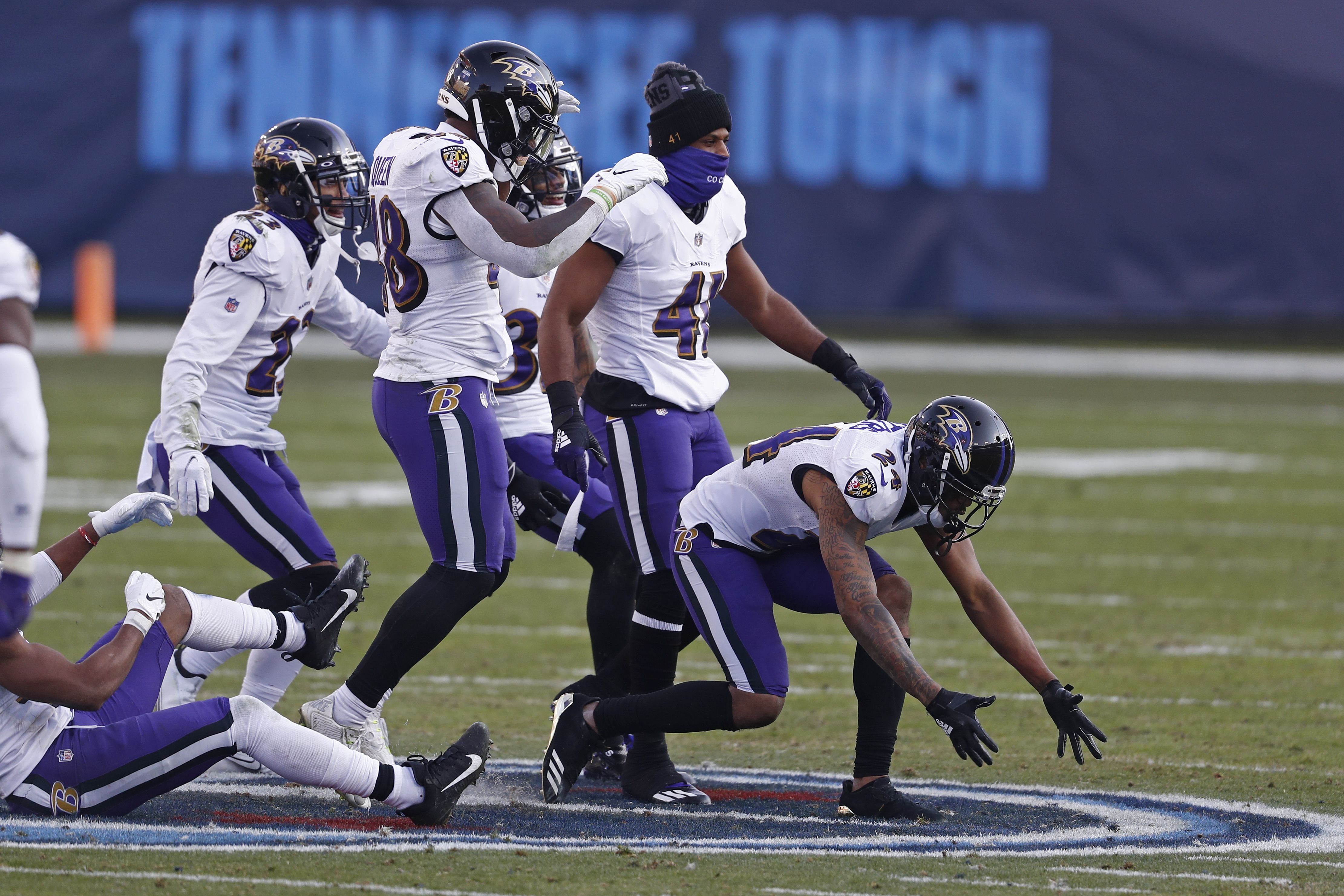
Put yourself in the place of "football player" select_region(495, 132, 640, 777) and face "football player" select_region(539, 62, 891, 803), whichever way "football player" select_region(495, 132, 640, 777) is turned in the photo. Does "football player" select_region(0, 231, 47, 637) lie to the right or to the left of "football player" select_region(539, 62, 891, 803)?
right

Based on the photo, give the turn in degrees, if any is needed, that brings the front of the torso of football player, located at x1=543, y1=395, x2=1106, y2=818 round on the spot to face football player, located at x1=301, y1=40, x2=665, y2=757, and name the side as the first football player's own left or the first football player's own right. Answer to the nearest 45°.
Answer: approximately 180°

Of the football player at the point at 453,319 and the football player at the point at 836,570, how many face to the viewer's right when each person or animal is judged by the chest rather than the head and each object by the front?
2

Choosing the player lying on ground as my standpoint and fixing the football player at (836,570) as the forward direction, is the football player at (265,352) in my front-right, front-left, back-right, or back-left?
front-left

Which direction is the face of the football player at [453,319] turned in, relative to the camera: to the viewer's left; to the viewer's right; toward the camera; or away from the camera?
to the viewer's right

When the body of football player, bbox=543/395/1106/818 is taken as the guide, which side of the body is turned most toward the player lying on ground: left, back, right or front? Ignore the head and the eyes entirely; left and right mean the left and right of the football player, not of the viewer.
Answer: back

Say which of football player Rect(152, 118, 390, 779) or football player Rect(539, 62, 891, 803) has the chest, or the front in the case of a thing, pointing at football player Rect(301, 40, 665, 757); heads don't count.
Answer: football player Rect(152, 118, 390, 779)

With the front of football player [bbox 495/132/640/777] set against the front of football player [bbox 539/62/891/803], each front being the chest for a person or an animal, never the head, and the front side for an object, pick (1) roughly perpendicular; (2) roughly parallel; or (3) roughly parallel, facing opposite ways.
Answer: roughly parallel

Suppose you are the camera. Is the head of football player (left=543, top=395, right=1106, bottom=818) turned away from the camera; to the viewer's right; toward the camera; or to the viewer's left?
to the viewer's right

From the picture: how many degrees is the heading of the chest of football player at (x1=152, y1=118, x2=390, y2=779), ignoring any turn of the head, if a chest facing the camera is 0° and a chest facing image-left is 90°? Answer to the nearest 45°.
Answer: approximately 315°

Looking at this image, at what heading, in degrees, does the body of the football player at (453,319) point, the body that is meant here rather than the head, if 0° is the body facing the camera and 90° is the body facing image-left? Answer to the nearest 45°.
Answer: approximately 270°

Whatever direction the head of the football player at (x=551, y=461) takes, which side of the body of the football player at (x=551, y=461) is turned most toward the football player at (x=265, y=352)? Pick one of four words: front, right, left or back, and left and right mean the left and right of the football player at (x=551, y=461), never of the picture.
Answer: right

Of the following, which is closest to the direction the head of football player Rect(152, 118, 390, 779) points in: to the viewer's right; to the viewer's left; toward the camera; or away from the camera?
to the viewer's right

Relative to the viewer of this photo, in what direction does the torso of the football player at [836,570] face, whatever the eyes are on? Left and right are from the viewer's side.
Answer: facing to the right of the viewer
